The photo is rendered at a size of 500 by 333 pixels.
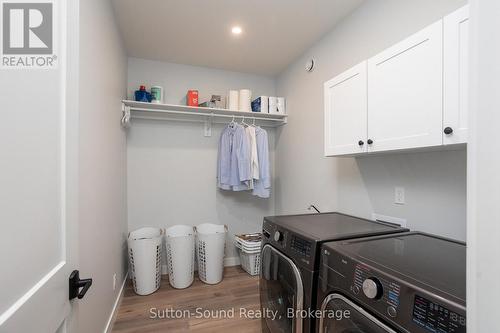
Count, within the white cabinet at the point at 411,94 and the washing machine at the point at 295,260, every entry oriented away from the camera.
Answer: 0

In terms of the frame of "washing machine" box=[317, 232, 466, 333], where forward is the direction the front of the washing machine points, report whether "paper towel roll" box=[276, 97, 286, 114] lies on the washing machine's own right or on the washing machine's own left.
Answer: on the washing machine's own right

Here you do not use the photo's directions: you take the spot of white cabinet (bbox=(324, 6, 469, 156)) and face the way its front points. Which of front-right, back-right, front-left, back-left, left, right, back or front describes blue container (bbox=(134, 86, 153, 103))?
front-right

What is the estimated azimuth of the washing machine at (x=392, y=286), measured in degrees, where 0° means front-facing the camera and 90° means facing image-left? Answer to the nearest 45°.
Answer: approximately 45°

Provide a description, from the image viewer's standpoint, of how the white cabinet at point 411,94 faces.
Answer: facing the viewer and to the left of the viewer

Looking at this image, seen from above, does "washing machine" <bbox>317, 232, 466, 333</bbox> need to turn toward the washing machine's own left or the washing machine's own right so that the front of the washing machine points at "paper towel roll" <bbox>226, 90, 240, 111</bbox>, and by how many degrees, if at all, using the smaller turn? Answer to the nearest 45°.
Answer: approximately 90° to the washing machine's own right
